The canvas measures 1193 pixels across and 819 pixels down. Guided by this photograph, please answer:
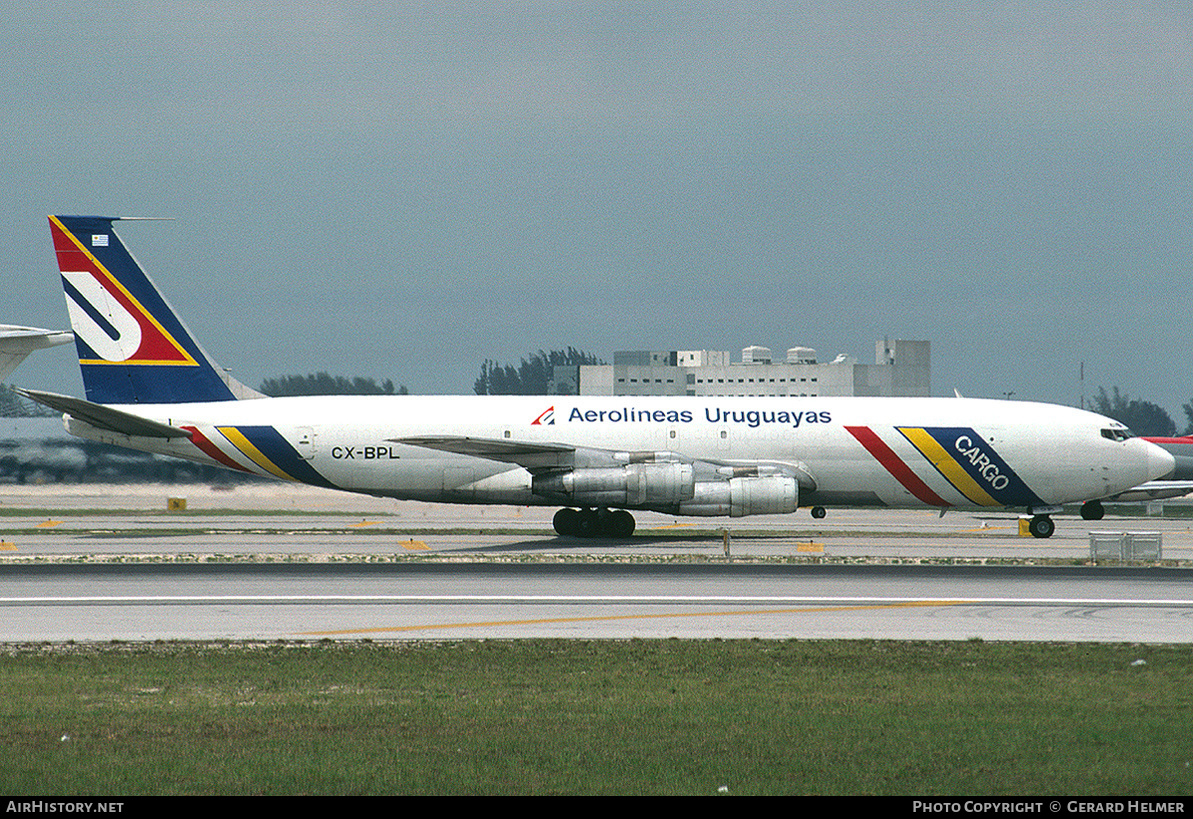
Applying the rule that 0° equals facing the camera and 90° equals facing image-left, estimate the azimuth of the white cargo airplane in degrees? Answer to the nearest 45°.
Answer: approximately 270°
